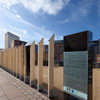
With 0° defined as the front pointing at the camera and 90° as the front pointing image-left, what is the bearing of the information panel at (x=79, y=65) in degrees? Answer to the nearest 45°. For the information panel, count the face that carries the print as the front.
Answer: approximately 45°
